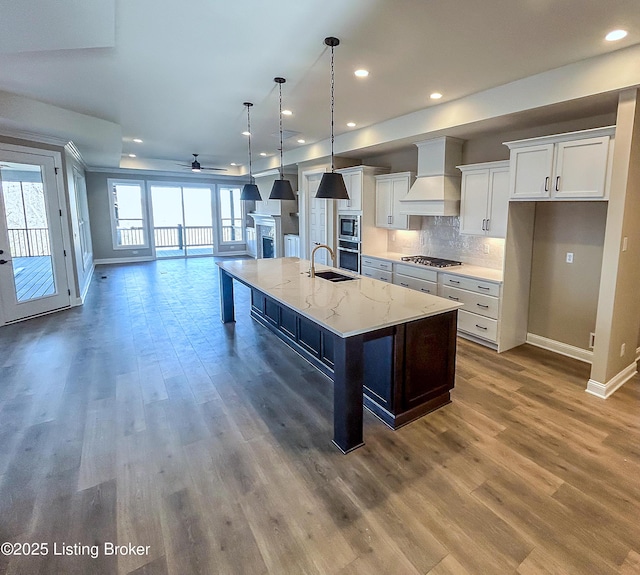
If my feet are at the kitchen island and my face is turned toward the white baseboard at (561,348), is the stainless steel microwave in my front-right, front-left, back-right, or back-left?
front-left

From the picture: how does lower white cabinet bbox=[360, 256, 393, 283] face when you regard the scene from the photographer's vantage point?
facing the viewer and to the left of the viewer

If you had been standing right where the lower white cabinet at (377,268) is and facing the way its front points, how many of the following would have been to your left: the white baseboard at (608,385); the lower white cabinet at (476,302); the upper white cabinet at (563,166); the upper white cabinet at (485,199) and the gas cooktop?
5

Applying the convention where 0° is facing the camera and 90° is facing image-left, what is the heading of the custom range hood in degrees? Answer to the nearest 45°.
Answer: approximately 45°

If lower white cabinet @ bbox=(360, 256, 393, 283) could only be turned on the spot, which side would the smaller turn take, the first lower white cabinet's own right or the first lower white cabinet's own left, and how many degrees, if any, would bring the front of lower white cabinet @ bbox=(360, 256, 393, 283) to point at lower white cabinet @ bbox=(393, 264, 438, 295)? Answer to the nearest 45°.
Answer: approximately 90° to the first lower white cabinet's own left

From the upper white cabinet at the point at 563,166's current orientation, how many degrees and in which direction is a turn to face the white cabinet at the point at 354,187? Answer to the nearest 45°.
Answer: approximately 90° to its right

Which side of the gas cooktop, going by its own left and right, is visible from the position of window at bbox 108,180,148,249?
right

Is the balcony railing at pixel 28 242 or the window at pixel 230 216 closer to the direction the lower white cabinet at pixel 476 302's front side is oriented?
the balcony railing

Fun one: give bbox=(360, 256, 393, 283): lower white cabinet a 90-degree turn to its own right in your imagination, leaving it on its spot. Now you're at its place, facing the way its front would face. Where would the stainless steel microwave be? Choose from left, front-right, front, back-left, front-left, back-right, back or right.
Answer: front

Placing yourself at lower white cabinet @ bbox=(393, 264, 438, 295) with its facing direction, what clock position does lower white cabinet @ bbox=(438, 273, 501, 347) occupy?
lower white cabinet @ bbox=(438, 273, 501, 347) is roughly at 9 o'clock from lower white cabinet @ bbox=(393, 264, 438, 295).

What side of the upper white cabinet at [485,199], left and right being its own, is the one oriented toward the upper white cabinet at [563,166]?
left

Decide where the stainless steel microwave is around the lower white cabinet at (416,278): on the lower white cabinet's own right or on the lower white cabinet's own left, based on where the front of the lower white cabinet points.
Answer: on the lower white cabinet's own right

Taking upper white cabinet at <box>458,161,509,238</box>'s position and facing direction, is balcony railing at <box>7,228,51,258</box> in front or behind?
in front

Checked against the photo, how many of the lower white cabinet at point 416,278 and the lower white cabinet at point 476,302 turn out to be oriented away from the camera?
0
